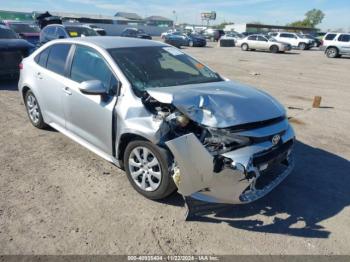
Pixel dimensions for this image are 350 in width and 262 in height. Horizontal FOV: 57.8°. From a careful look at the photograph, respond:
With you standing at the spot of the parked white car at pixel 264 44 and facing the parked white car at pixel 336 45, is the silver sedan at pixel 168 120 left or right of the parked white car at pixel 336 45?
right

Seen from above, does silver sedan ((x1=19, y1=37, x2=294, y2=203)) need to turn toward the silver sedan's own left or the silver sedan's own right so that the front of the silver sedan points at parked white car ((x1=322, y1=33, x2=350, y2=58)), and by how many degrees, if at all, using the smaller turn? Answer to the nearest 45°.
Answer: approximately 90° to the silver sedan's own left

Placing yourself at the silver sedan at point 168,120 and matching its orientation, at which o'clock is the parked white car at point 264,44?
The parked white car is roughly at 8 o'clock from the silver sedan.
